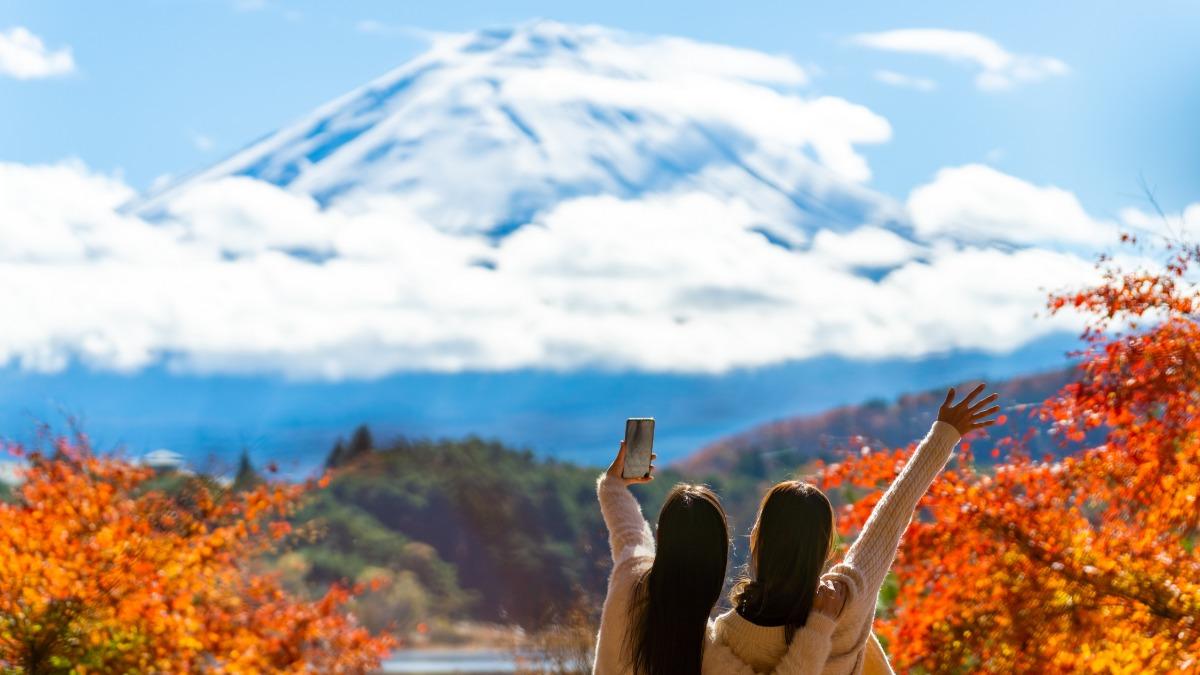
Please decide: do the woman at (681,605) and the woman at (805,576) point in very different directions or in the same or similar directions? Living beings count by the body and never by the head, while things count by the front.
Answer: same or similar directions

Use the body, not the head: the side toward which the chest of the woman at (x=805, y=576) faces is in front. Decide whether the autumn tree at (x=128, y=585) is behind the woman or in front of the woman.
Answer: in front

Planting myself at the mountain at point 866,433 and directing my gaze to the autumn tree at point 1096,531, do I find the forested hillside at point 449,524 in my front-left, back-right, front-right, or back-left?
front-right

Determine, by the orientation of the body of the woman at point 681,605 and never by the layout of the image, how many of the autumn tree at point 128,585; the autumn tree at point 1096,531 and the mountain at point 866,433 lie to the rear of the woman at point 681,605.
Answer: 0

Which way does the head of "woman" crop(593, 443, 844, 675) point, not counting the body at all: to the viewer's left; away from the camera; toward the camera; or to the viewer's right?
away from the camera

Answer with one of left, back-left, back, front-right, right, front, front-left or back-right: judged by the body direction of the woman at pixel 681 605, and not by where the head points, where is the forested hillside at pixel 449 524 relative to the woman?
front

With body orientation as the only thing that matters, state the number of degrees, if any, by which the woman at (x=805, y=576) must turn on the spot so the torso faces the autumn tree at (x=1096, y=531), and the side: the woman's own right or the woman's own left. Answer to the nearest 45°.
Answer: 0° — they already face it

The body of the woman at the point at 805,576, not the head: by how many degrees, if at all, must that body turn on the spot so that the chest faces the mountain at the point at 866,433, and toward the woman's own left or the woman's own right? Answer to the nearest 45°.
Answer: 0° — they already face it

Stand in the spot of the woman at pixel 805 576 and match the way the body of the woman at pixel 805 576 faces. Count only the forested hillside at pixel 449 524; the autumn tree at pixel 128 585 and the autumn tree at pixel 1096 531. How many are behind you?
0

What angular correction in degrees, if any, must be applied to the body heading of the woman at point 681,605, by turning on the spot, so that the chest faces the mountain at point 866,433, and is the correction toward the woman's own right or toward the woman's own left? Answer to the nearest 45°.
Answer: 0° — they already face it

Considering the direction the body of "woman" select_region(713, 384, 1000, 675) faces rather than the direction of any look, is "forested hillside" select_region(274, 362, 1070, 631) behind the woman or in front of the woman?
in front

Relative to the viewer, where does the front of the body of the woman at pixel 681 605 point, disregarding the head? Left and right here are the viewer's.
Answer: facing away from the viewer

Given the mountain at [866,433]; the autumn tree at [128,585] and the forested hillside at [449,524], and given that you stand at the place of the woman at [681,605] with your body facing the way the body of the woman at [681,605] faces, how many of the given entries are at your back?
0

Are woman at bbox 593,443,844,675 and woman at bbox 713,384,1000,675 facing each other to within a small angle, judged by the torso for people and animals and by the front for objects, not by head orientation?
no

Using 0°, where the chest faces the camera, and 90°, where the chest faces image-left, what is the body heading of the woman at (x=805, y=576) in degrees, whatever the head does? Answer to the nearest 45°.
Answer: approximately 180°
